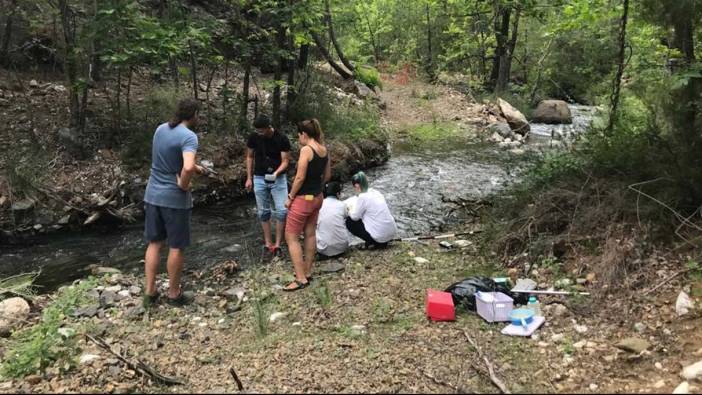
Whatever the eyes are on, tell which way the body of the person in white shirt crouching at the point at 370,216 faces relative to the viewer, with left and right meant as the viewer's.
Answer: facing away from the viewer and to the left of the viewer

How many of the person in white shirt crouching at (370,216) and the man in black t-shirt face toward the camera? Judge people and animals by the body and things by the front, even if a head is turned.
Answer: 1

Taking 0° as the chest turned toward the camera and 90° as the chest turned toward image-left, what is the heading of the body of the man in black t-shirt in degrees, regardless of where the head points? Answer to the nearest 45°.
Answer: approximately 0°

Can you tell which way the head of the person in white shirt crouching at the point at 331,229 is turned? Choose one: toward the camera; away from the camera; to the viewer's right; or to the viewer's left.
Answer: away from the camera

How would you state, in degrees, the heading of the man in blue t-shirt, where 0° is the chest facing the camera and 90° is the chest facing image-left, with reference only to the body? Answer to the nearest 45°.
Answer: approximately 225°

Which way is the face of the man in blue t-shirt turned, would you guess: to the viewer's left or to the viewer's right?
to the viewer's right

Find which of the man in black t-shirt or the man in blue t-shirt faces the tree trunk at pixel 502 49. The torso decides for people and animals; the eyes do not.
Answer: the man in blue t-shirt

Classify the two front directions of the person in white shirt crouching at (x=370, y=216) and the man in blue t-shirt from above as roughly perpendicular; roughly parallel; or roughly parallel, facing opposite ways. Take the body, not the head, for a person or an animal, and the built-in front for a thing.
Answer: roughly perpendicular
